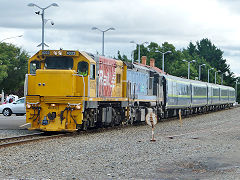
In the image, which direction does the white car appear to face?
to the viewer's left

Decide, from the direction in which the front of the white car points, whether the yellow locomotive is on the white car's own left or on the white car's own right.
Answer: on the white car's own left
